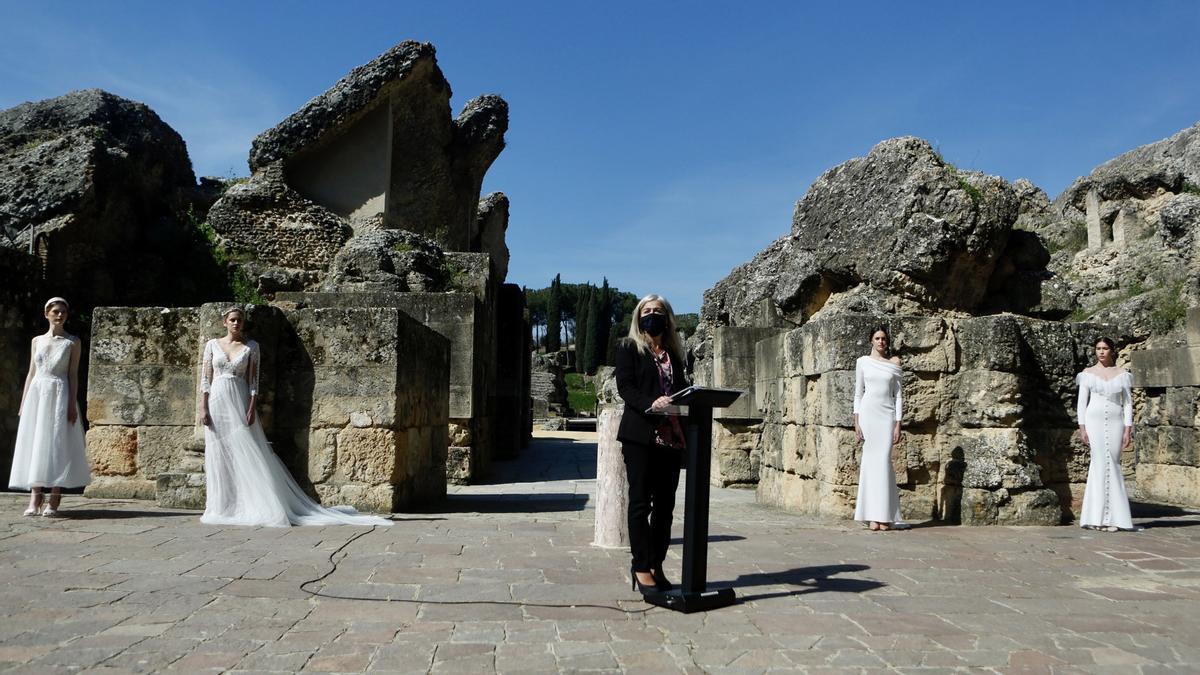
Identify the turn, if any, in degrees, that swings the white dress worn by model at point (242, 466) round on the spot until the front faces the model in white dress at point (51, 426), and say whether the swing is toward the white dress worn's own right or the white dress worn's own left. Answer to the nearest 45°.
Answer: approximately 90° to the white dress worn's own right

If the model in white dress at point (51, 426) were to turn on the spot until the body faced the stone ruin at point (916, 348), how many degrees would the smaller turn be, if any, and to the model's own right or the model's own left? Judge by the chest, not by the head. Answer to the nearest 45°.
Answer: approximately 90° to the model's own left

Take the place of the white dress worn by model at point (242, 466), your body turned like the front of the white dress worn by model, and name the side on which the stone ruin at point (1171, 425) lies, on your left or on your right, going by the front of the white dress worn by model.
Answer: on your left

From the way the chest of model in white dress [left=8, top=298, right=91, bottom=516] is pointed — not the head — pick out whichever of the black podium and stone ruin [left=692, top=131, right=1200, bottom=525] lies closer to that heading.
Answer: the black podium

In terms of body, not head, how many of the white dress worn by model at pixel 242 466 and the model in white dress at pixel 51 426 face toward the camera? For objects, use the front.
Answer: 2

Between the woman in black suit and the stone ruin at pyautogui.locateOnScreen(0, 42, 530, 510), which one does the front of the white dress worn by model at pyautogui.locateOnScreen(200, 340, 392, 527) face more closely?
the woman in black suit

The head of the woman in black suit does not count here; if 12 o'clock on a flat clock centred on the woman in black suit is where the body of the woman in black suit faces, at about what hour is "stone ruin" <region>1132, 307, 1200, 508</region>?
The stone ruin is roughly at 9 o'clock from the woman in black suit.
